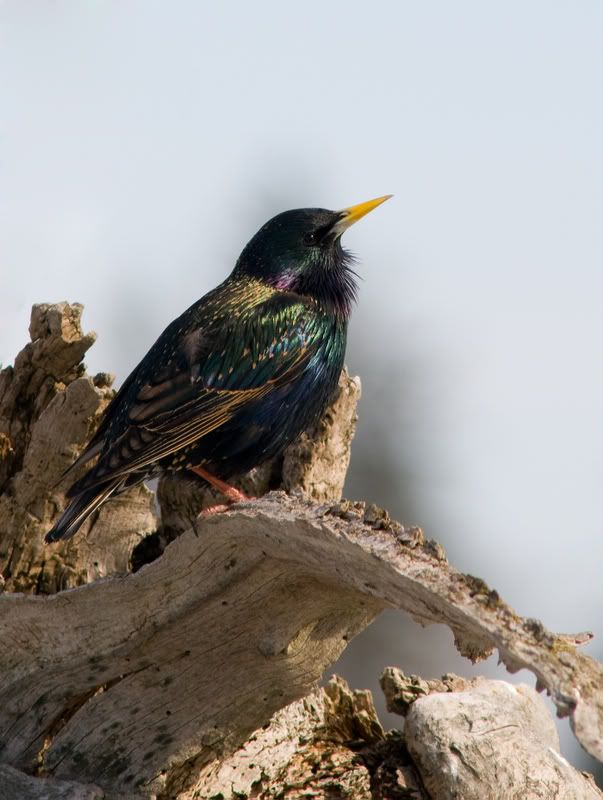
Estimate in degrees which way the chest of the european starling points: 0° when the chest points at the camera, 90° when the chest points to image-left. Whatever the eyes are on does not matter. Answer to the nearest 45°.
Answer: approximately 270°
